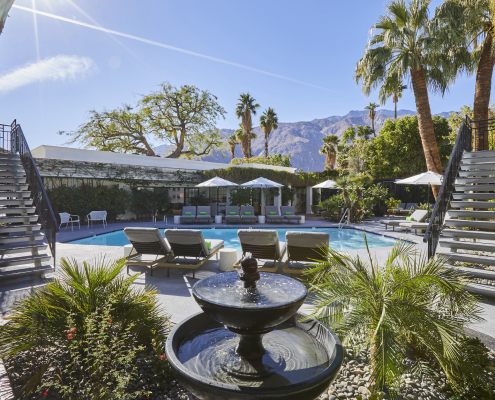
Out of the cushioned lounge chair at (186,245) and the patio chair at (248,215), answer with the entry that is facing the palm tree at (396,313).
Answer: the patio chair

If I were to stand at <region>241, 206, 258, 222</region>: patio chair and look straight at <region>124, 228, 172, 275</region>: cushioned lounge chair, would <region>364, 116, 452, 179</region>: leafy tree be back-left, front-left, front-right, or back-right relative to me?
back-left

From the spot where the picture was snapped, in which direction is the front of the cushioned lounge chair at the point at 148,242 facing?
facing away from the viewer and to the right of the viewer

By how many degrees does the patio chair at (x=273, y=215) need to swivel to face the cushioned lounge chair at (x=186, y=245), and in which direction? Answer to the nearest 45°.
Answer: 0° — it already faces it

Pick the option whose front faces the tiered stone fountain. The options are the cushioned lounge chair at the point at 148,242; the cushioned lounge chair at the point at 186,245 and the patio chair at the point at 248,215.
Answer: the patio chair

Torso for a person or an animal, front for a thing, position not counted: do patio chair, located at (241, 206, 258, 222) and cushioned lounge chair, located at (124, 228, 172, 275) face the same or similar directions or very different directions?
very different directions

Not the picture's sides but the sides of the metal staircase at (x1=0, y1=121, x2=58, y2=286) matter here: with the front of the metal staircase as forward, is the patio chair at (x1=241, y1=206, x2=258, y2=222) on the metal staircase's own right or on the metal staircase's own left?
on the metal staircase's own left

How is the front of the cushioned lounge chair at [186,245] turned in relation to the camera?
facing away from the viewer and to the right of the viewer
